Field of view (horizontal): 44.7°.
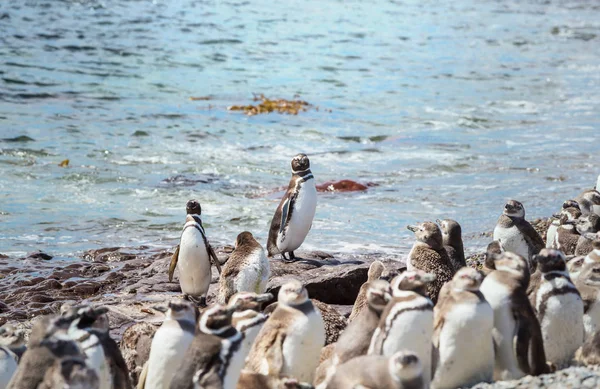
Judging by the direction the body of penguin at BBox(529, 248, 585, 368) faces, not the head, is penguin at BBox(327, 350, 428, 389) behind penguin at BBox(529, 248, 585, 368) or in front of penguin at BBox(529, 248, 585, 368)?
in front

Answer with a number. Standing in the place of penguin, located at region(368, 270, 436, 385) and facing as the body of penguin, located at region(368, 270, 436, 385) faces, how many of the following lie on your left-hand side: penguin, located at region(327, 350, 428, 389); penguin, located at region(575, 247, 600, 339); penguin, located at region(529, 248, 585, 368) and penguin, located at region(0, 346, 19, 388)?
2

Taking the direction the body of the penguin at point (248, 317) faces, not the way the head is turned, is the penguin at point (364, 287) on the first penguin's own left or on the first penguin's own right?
on the first penguin's own left

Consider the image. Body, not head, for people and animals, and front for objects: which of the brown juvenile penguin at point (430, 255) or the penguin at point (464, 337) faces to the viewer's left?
the brown juvenile penguin

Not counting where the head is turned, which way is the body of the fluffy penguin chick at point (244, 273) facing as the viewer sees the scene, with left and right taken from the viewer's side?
facing the viewer and to the right of the viewer

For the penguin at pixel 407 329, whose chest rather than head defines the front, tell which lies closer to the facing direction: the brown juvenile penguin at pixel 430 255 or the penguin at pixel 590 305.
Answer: the penguin

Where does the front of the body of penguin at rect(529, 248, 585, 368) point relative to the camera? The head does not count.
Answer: toward the camera

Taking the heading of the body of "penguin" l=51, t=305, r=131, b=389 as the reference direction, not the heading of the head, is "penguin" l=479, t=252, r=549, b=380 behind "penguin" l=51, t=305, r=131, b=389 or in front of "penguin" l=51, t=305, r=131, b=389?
behind

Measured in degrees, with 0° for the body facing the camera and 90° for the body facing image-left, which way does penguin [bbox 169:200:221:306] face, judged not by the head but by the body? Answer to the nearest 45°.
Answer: approximately 0°
